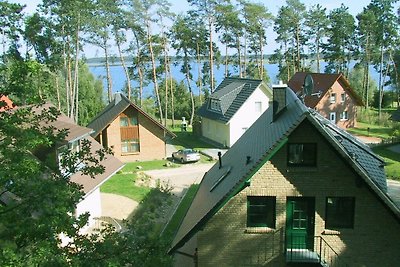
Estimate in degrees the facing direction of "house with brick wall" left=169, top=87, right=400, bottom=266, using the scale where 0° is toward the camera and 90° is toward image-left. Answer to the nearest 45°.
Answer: approximately 0°

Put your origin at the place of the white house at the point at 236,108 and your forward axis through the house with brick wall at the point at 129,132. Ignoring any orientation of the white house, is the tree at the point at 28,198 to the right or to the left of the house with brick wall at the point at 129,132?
left

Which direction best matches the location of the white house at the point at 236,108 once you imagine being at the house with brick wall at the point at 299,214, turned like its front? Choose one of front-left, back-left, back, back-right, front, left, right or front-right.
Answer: back

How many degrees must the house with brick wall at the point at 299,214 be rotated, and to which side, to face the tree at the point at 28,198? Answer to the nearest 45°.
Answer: approximately 45° to its right

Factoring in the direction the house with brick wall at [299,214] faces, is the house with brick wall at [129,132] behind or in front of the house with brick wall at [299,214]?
behind

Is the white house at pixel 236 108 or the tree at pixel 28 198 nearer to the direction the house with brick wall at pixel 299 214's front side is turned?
the tree

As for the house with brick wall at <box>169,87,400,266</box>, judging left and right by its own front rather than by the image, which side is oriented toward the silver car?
back
